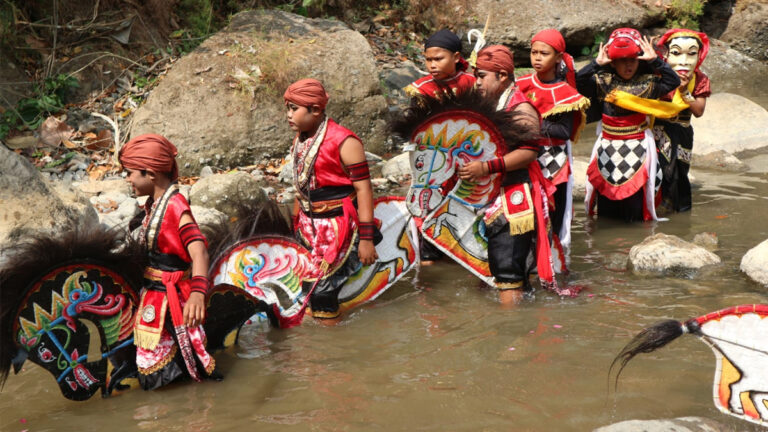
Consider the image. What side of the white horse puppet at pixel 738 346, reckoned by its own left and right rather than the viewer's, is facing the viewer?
right

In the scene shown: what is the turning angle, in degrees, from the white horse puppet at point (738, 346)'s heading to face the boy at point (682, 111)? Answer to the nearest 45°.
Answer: approximately 90° to its left

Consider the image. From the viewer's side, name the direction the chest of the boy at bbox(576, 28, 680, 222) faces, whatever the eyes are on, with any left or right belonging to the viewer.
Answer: facing the viewer

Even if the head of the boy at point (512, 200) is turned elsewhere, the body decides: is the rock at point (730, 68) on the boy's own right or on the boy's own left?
on the boy's own right

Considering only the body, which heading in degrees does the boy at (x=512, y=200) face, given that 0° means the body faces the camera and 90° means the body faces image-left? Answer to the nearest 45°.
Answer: approximately 90°

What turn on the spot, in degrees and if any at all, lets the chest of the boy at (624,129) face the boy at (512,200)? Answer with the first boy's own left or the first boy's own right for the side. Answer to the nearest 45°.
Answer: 0° — they already face them

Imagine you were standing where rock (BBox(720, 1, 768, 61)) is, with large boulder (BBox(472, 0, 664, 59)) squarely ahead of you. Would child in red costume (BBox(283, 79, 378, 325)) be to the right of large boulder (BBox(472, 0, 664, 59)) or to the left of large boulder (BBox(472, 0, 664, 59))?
left

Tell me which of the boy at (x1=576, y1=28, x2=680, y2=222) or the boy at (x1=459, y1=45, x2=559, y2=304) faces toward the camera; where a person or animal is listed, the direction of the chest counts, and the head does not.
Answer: the boy at (x1=576, y1=28, x2=680, y2=222)

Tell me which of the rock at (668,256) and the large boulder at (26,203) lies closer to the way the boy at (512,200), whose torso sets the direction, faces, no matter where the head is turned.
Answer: the large boulder

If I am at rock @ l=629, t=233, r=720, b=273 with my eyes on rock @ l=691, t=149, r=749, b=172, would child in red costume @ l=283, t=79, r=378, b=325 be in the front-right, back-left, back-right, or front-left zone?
back-left

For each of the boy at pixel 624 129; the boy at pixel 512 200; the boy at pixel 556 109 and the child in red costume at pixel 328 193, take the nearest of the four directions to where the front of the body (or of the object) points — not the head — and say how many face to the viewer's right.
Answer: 0

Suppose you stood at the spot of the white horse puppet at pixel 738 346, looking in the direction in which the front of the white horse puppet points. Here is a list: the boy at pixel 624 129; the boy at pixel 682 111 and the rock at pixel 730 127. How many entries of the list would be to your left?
3

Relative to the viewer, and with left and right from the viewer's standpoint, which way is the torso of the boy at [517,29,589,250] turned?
facing the viewer and to the left of the viewer

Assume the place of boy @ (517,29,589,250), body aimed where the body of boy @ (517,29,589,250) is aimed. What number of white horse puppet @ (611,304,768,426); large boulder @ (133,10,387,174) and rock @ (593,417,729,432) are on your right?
1

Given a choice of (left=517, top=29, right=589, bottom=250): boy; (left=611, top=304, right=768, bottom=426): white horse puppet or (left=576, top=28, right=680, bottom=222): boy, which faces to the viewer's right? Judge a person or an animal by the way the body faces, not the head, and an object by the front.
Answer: the white horse puppet

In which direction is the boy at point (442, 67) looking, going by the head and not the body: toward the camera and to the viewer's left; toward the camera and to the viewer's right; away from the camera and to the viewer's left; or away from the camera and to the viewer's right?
toward the camera and to the viewer's left

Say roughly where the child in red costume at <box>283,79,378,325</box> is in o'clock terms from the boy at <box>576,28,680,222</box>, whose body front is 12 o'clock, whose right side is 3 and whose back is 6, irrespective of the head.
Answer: The child in red costume is roughly at 1 o'clock from the boy.
